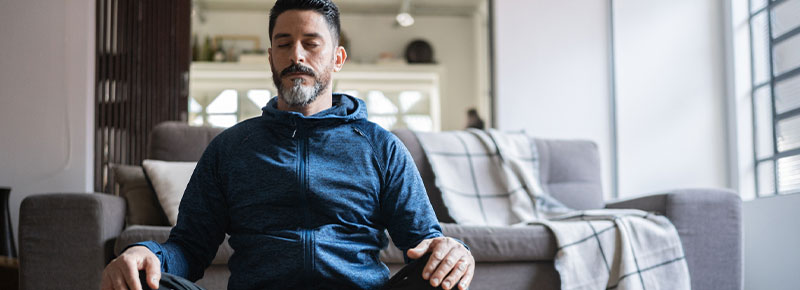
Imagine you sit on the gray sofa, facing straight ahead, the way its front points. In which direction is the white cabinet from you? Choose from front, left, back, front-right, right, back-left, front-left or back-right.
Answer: back

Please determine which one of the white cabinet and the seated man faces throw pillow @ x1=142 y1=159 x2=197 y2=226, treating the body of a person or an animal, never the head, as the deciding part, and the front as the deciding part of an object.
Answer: the white cabinet

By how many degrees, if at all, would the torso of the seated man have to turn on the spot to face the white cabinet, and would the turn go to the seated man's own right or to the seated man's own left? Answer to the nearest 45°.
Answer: approximately 180°

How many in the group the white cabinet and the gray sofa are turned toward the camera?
2

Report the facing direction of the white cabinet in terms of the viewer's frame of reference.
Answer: facing the viewer

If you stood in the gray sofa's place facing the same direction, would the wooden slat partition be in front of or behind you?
behind

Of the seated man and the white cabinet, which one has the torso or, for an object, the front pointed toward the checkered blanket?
the white cabinet

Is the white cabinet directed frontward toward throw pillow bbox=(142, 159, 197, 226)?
yes

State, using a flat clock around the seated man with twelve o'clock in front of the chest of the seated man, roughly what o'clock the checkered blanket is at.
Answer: The checkered blanket is roughly at 7 o'clock from the seated man.
